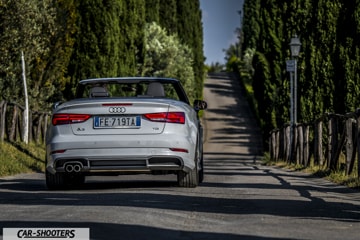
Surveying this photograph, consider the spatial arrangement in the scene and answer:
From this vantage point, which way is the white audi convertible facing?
away from the camera
